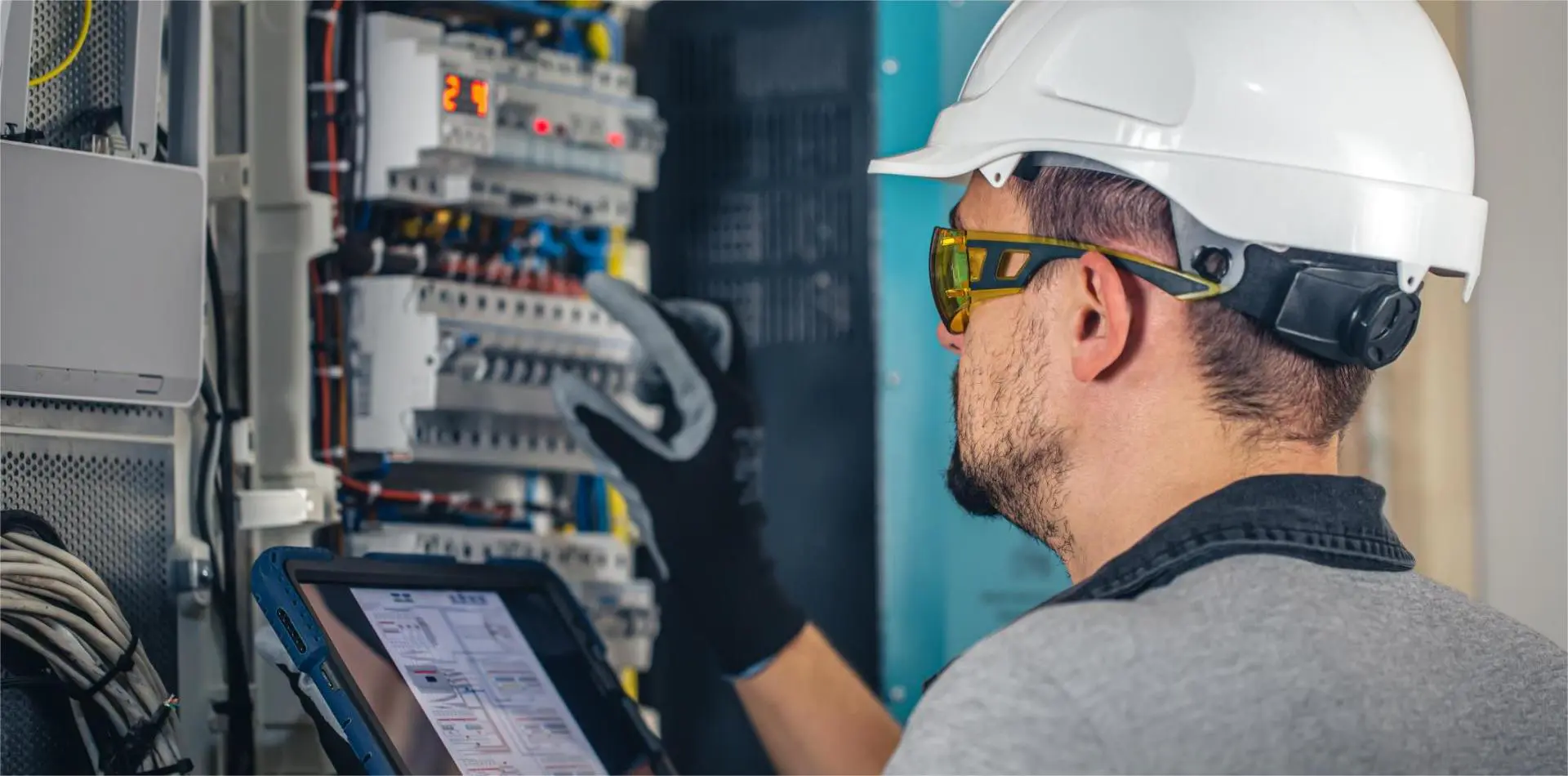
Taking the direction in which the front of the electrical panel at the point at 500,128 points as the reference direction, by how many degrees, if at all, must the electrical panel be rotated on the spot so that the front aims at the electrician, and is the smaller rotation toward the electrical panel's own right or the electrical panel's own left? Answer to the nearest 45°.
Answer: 0° — it already faces them

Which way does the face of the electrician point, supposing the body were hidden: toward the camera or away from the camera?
away from the camera

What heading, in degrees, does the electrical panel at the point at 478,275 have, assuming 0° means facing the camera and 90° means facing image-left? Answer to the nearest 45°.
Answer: approximately 315°

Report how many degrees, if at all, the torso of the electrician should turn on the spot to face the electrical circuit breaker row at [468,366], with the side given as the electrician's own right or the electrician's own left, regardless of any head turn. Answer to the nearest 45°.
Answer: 0° — they already face it

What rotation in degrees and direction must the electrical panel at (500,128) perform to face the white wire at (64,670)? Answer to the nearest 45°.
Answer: approximately 90° to its right

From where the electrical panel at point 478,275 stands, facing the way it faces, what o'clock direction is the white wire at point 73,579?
The white wire is roughly at 3 o'clock from the electrical panel.

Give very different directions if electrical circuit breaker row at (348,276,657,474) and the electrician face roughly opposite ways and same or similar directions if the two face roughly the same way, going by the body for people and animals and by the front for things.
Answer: very different directions
